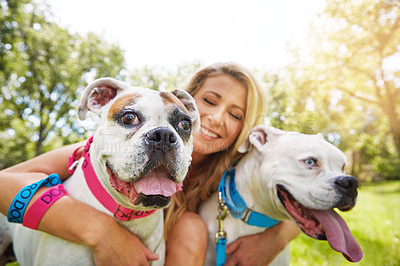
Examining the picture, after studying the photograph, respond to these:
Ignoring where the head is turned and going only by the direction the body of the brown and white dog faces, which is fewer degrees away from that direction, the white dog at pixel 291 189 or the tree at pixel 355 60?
the white dog

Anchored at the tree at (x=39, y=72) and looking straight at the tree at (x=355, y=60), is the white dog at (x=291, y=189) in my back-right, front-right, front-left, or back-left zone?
front-right

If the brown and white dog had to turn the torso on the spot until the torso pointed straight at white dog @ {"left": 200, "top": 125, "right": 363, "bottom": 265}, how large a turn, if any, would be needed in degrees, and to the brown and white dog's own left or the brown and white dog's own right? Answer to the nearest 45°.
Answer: approximately 45° to the brown and white dog's own left

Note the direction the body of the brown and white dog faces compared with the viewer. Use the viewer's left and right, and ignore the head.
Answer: facing the viewer and to the right of the viewer

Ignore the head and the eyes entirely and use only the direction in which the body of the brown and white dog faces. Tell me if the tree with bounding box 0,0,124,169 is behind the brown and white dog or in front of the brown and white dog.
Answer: behind

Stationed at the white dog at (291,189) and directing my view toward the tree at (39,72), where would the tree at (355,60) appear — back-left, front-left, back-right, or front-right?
front-right

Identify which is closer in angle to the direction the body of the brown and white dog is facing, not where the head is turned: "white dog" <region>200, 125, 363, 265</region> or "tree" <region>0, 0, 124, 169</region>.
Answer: the white dog

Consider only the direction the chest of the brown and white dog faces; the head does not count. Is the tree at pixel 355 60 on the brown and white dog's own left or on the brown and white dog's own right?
on the brown and white dog's own left
